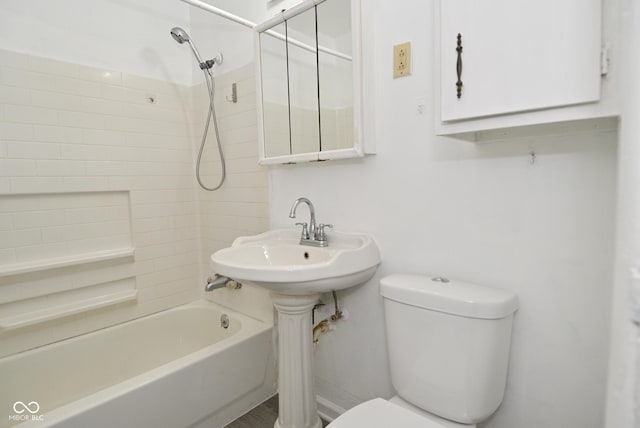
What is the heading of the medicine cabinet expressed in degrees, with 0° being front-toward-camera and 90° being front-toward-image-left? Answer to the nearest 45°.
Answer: approximately 45°

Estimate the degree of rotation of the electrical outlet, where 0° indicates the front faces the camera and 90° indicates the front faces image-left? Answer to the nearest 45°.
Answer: approximately 45°

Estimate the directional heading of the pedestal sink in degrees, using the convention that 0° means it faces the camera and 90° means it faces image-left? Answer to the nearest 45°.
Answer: approximately 45°

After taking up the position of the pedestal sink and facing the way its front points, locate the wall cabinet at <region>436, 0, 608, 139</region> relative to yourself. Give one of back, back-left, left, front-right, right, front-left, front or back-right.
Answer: left

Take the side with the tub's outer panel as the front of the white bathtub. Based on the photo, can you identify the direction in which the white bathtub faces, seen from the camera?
facing the viewer and to the right of the viewer

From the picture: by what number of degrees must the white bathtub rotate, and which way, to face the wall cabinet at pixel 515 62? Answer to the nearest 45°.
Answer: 0° — it already faces it
